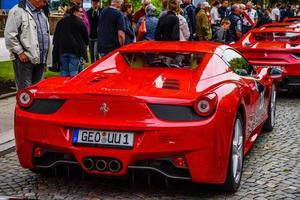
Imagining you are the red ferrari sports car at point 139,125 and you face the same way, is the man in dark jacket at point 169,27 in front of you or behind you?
in front

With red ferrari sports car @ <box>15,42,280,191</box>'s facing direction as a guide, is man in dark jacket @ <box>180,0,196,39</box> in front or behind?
in front

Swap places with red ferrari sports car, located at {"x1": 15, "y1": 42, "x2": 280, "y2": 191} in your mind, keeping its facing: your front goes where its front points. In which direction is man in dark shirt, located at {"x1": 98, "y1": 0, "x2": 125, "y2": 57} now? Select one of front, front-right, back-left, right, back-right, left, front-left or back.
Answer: front-left

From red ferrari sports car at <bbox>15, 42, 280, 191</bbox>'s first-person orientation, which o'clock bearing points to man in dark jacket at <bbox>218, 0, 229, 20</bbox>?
The man in dark jacket is roughly at 11 o'clock from the red ferrari sports car.

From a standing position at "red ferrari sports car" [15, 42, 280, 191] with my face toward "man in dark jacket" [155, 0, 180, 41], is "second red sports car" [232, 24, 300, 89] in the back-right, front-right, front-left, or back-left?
front-right

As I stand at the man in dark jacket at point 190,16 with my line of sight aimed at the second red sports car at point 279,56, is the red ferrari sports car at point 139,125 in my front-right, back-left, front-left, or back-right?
front-right

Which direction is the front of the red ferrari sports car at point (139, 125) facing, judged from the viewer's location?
facing away from the viewer and to the right of the viewer

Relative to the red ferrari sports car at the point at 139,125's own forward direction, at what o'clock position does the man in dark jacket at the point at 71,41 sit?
The man in dark jacket is roughly at 10 o'clock from the red ferrari sports car.
